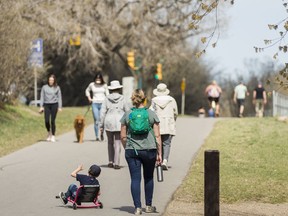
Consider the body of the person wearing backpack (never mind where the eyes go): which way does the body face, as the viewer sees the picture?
away from the camera

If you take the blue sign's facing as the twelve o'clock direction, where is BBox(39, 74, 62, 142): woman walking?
The woman walking is roughly at 12 o'clock from the blue sign.

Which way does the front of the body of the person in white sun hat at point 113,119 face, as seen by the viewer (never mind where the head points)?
away from the camera

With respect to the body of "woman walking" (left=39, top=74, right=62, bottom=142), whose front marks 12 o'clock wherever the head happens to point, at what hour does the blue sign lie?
The blue sign is roughly at 6 o'clock from the woman walking.

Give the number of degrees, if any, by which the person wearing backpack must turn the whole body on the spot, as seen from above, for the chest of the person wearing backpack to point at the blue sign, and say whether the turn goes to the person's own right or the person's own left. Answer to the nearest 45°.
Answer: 0° — they already face it

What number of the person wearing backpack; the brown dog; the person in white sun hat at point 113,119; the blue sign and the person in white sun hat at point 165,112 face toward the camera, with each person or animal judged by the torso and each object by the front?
2

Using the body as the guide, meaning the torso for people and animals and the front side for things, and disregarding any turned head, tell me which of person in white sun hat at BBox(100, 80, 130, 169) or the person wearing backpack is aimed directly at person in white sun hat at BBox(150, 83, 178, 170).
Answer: the person wearing backpack

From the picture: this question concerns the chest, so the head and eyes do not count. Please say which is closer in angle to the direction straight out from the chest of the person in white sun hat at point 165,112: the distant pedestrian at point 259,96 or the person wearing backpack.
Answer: the distant pedestrian

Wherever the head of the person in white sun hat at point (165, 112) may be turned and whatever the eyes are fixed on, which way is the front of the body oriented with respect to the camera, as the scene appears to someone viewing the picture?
away from the camera
